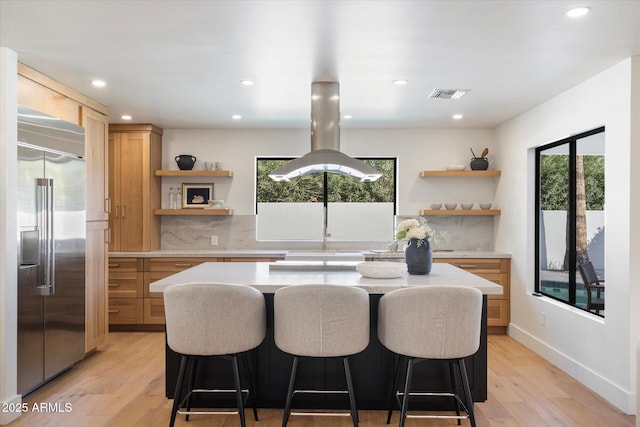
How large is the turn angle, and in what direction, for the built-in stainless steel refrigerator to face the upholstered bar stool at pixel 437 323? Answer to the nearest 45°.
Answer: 0° — it already faces it

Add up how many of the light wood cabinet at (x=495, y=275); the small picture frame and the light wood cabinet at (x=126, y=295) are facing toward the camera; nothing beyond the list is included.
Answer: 3

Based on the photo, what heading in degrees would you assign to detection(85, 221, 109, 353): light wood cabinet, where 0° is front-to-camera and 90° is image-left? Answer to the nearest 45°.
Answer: approximately 315°

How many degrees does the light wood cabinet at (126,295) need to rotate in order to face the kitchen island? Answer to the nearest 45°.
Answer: approximately 45° to its left

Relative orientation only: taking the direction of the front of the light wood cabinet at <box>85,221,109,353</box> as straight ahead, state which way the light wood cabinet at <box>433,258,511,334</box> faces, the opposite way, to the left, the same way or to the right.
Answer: to the right

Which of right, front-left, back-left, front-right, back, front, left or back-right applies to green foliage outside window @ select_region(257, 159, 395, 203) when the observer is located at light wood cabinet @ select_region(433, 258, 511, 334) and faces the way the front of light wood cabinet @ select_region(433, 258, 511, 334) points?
right

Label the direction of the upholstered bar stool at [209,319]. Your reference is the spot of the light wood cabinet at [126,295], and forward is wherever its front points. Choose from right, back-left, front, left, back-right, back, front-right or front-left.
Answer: front

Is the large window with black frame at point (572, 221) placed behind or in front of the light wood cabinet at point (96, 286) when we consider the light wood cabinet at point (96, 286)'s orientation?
in front

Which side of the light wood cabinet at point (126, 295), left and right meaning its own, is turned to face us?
front

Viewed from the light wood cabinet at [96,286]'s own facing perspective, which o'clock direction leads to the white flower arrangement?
The white flower arrangement is roughly at 12 o'clock from the light wood cabinet.

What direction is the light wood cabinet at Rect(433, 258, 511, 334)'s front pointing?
toward the camera

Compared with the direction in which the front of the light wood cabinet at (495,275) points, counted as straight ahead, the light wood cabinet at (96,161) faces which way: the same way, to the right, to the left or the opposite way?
to the left

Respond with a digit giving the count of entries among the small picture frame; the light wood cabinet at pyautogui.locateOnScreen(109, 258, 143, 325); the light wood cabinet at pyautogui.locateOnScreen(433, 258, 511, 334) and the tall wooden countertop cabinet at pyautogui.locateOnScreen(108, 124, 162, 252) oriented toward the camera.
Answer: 4

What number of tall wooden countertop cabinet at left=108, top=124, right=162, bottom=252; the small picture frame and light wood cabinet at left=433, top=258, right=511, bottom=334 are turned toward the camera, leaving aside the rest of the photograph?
3

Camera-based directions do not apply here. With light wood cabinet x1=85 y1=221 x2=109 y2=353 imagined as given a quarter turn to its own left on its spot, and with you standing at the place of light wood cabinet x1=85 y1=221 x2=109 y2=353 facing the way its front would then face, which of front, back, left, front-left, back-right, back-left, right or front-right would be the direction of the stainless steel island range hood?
right

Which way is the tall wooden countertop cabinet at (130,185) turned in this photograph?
toward the camera

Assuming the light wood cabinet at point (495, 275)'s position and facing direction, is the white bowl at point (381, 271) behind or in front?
in front
